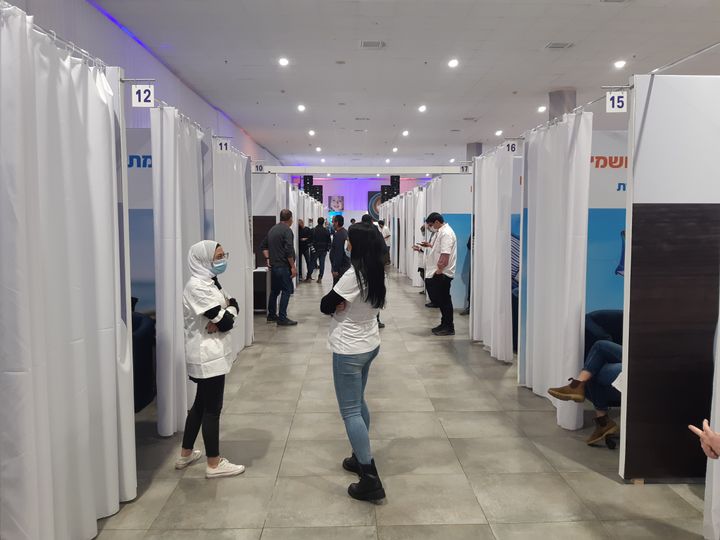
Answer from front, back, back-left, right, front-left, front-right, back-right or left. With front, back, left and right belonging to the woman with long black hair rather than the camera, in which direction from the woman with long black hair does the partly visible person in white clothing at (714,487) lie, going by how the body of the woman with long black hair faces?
back-right

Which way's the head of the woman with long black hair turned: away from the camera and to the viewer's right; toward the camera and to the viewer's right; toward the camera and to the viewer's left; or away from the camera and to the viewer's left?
away from the camera and to the viewer's left

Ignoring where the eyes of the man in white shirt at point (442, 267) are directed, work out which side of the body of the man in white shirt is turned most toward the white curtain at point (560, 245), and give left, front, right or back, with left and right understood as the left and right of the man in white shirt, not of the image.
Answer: left

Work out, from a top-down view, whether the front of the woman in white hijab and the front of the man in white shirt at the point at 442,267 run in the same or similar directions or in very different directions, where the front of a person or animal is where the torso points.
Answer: very different directions

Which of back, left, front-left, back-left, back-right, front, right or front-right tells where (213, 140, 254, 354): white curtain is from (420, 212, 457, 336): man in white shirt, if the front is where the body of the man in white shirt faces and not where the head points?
front-left

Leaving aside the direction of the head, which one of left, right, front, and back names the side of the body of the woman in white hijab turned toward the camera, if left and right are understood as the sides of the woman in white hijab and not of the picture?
right

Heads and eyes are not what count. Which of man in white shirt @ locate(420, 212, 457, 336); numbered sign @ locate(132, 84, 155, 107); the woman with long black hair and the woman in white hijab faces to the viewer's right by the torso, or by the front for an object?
the woman in white hijab

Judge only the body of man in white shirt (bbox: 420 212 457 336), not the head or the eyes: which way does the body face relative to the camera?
to the viewer's left

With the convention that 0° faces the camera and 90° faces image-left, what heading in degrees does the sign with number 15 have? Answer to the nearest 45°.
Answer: approximately 0°

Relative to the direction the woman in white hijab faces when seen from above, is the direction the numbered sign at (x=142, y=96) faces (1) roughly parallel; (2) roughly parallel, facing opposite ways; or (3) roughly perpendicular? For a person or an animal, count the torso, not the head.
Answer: roughly perpendicular

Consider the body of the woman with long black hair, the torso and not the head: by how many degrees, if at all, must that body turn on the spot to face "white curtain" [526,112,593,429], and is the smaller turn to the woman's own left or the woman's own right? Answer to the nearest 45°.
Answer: approximately 90° to the woman's own right
